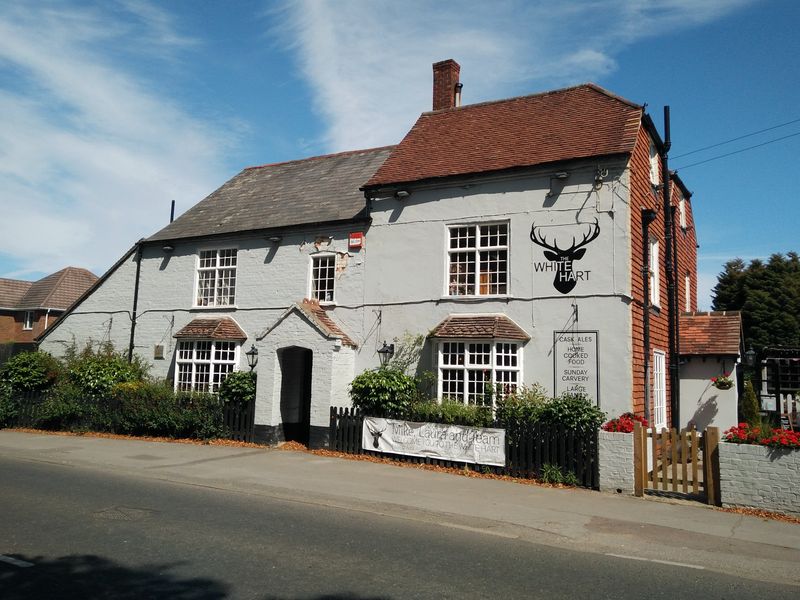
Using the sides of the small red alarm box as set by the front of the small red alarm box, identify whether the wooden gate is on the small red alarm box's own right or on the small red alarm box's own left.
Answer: on the small red alarm box's own left

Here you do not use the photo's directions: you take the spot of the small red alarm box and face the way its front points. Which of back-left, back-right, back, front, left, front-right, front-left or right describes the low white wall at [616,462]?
left

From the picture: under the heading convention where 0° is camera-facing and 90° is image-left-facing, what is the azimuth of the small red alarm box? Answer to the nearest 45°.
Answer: approximately 45°

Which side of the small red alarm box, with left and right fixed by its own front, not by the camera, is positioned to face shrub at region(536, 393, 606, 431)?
left

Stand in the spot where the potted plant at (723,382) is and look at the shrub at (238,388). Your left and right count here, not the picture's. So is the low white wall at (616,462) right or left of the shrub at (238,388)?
left

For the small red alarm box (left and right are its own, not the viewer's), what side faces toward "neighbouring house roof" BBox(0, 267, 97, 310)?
right

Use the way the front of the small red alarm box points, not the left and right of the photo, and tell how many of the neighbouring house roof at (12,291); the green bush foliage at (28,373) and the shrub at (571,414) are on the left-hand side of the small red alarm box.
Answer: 1

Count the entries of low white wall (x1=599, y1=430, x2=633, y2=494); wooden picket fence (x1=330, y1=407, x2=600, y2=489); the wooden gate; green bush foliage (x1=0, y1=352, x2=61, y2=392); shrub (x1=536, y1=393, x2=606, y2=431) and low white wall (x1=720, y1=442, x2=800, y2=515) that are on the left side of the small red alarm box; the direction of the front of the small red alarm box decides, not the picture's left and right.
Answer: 5

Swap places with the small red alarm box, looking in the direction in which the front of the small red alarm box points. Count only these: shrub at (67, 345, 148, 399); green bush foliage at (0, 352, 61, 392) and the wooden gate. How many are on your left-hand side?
1

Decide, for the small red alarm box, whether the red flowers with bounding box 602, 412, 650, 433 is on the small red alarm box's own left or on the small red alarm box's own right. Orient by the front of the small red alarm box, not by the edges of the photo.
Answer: on the small red alarm box's own left

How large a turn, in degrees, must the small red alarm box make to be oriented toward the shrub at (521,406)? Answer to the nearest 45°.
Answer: approximately 90° to its left

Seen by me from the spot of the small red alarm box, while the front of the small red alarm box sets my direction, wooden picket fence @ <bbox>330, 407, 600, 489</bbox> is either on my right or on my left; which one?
on my left
